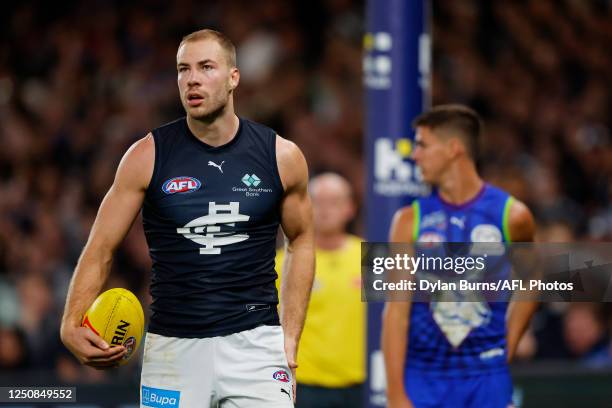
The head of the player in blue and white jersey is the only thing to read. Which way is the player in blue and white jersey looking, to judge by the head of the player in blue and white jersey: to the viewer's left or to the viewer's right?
to the viewer's left

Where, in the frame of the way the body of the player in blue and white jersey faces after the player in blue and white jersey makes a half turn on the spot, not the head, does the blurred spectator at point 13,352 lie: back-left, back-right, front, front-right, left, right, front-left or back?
front-left

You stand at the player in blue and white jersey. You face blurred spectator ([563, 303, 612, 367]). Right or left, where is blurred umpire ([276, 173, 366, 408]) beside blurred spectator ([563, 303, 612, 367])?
left

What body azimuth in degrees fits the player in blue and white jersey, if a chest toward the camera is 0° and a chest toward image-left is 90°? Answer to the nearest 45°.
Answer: approximately 0°

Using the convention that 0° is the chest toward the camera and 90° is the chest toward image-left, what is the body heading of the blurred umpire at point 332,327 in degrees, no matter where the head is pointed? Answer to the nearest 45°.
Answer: approximately 0°

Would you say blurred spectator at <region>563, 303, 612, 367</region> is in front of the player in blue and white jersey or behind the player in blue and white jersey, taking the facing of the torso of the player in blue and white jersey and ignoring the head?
behind

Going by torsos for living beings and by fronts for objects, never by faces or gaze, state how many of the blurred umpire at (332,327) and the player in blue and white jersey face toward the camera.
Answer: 2

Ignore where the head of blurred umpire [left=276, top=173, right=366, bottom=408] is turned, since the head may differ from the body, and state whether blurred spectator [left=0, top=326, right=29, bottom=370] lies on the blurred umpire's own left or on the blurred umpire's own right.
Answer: on the blurred umpire's own right
